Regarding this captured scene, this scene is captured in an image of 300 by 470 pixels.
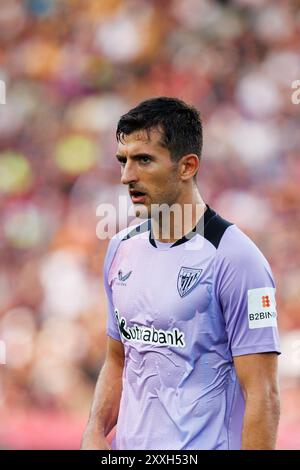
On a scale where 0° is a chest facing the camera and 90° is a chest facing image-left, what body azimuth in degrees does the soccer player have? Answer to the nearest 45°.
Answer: approximately 45°
